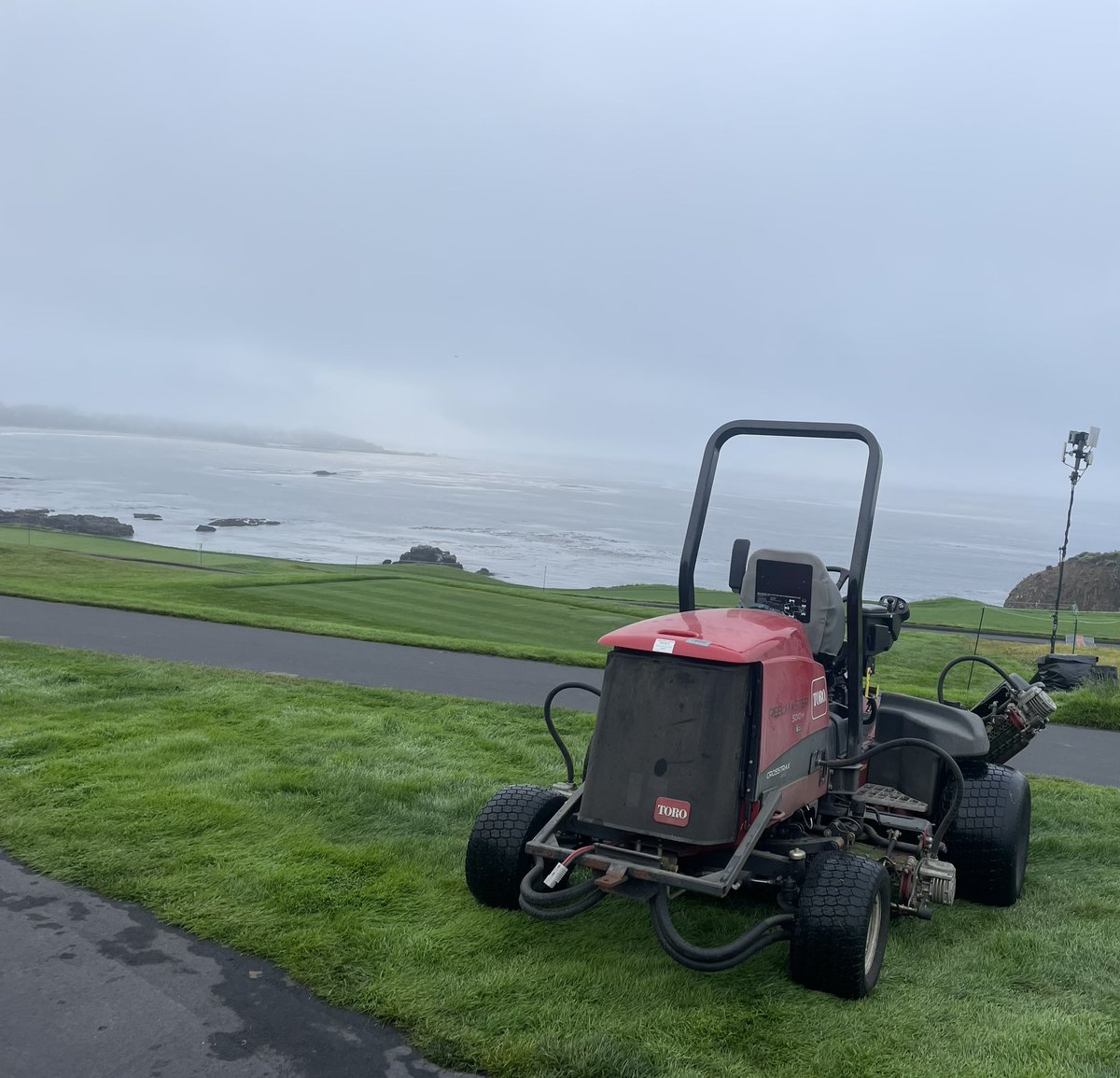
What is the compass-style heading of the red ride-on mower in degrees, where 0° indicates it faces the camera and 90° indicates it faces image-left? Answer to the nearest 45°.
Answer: approximately 225°
